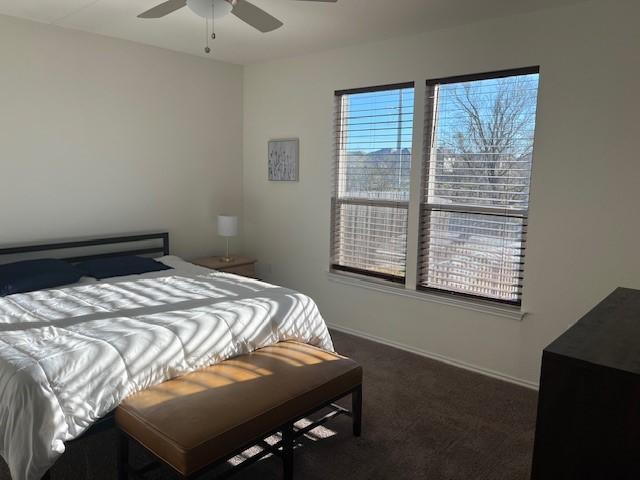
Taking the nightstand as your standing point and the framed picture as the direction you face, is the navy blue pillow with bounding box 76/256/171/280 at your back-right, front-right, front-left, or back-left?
back-right

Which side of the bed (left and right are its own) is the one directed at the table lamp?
left

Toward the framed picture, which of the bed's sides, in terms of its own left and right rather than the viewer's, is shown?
left

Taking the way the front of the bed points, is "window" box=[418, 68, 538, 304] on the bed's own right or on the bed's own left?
on the bed's own left

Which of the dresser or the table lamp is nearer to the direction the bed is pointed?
the dresser

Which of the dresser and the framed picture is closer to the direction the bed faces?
the dresser

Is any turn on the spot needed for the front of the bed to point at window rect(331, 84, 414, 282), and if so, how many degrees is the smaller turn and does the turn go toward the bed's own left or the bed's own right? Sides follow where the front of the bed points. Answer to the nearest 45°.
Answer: approximately 90° to the bed's own left

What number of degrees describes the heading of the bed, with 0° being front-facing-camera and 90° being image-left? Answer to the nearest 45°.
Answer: approximately 315°

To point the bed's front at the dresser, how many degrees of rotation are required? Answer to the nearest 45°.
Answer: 0° — it already faces it
